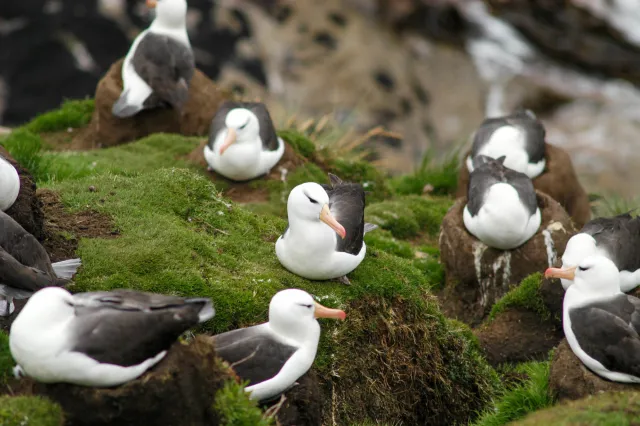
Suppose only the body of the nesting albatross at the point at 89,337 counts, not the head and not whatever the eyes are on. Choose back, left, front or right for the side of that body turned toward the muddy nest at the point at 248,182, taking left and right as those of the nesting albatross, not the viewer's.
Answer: right

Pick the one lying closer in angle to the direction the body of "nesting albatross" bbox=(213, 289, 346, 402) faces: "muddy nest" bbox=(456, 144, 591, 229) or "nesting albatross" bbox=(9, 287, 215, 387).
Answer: the muddy nest

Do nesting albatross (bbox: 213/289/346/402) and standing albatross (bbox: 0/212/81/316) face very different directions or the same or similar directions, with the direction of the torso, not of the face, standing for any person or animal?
very different directions

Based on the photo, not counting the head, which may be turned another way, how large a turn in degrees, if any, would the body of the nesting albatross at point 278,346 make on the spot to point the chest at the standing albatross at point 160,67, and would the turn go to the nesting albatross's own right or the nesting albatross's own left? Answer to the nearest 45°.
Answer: approximately 90° to the nesting albatross's own left

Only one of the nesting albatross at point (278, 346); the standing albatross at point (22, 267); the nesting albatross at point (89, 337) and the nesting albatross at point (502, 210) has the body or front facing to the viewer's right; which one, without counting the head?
the nesting albatross at point (278, 346)

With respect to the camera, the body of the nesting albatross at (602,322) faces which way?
to the viewer's left

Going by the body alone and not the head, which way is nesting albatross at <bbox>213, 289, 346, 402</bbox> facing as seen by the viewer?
to the viewer's right

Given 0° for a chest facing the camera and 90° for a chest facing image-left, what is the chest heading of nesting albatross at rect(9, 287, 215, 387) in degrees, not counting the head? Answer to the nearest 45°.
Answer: approximately 90°

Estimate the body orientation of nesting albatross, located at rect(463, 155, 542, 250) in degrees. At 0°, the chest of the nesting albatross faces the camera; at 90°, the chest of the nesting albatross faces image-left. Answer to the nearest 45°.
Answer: approximately 0°

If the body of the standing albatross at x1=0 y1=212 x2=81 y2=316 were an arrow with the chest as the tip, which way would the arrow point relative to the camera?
to the viewer's left
